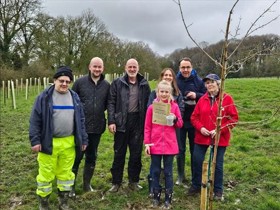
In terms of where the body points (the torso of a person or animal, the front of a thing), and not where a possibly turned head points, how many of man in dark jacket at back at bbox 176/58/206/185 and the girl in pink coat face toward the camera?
2

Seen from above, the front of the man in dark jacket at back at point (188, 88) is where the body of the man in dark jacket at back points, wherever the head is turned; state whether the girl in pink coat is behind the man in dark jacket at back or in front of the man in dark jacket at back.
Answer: in front

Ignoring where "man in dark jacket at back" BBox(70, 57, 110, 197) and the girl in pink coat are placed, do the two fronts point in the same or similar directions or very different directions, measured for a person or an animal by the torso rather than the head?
same or similar directions

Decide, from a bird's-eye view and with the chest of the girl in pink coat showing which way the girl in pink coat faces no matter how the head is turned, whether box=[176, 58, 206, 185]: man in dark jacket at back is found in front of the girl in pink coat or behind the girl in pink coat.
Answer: behind

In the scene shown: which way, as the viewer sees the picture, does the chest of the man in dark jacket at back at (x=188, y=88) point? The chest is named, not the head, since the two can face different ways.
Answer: toward the camera

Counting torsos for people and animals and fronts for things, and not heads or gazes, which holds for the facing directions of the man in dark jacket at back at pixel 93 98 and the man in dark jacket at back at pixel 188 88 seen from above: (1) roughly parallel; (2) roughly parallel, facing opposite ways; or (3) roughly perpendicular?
roughly parallel

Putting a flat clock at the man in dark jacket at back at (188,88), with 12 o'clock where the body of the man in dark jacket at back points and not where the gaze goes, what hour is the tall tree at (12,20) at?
The tall tree is roughly at 5 o'clock from the man in dark jacket at back.

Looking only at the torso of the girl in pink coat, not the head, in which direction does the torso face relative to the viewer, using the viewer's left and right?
facing the viewer

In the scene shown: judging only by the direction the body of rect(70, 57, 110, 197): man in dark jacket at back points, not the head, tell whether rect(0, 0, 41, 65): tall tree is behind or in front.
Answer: behind

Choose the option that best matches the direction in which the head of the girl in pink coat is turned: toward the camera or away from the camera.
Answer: toward the camera

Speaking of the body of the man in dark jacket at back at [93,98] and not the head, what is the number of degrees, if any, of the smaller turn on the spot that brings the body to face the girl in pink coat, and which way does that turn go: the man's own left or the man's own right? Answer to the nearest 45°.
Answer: approximately 45° to the man's own left

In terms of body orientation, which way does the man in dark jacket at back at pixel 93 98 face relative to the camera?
toward the camera
